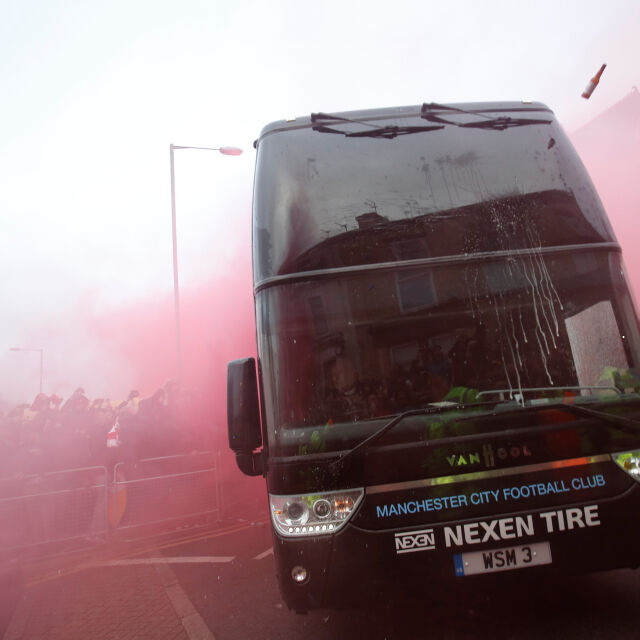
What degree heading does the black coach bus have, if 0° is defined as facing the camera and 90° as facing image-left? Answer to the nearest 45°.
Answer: approximately 0°

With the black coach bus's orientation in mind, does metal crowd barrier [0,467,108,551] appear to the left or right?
on its right

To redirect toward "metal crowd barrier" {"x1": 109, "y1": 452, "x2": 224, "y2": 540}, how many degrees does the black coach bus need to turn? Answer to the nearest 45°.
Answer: approximately 135° to its right
